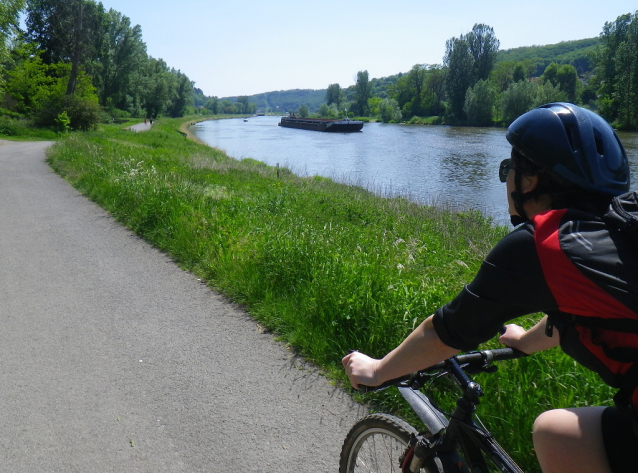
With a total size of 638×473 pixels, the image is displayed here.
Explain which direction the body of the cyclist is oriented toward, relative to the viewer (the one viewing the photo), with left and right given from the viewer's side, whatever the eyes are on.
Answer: facing away from the viewer and to the left of the viewer

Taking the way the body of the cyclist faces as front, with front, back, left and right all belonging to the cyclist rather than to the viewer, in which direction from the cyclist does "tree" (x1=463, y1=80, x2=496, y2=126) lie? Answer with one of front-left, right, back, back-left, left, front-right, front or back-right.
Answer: front-right

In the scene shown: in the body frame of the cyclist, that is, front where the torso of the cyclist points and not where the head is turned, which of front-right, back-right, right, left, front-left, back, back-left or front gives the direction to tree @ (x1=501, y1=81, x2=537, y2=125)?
front-right

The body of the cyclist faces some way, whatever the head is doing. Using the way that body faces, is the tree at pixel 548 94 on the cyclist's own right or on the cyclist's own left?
on the cyclist's own right

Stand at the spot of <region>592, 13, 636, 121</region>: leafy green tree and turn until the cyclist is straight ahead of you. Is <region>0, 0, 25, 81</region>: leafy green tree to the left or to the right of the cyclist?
right

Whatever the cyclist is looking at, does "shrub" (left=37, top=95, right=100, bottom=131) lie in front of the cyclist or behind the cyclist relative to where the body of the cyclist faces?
in front

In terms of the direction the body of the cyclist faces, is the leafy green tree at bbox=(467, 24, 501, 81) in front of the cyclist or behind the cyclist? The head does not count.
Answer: in front

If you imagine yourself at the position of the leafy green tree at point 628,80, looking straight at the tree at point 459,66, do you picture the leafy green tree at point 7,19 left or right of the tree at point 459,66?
left

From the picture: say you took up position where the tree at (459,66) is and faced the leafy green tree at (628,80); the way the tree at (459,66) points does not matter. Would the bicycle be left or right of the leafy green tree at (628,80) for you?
right

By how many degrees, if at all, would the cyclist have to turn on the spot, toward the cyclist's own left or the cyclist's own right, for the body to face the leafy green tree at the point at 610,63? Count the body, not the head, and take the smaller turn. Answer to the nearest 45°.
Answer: approximately 45° to the cyclist's own right
